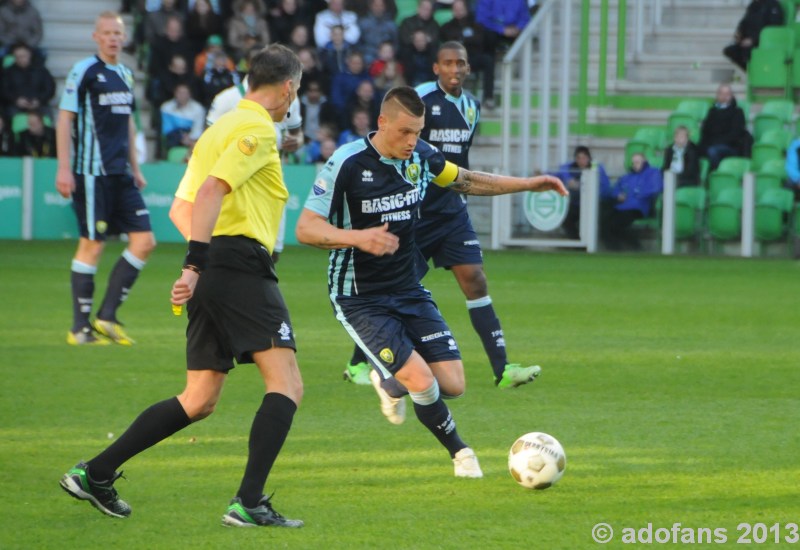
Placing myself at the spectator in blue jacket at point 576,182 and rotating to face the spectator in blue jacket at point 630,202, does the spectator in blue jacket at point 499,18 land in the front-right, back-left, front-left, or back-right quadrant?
back-left

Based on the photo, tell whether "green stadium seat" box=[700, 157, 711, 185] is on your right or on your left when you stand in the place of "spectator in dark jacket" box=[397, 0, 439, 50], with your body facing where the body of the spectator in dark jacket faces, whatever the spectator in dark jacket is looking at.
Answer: on your left

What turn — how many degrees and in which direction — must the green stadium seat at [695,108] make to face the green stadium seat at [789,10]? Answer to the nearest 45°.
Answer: approximately 180°

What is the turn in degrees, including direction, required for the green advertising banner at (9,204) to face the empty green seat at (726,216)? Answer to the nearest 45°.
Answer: approximately 90° to its left

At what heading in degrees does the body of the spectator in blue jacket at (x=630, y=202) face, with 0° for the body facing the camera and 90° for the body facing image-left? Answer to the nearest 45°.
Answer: approximately 45°

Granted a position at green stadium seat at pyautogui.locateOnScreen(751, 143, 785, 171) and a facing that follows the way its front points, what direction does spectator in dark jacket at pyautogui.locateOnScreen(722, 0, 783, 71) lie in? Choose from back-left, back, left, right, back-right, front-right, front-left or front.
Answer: back-right

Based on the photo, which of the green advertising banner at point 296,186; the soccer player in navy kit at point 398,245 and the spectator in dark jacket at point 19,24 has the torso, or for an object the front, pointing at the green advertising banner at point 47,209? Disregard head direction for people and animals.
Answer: the spectator in dark jacket

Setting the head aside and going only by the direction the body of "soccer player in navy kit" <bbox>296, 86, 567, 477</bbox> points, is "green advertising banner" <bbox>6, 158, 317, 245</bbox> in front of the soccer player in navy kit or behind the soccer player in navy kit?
behind

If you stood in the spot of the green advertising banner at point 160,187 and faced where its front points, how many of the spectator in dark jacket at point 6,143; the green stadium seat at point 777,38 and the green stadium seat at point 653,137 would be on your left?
2

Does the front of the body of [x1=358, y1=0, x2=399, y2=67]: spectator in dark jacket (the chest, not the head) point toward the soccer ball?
yes

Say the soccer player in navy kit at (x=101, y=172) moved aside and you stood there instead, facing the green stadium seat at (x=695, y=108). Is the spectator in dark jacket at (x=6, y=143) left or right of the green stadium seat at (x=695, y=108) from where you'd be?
left

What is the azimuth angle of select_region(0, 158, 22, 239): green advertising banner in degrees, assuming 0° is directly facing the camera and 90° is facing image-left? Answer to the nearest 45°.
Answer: approximately 0°

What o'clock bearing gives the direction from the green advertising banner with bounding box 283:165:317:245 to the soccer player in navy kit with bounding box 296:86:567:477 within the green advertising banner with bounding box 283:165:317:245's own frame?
The soccer player in navy kit is roughly at 12 o'clock from the green advertising banner.
